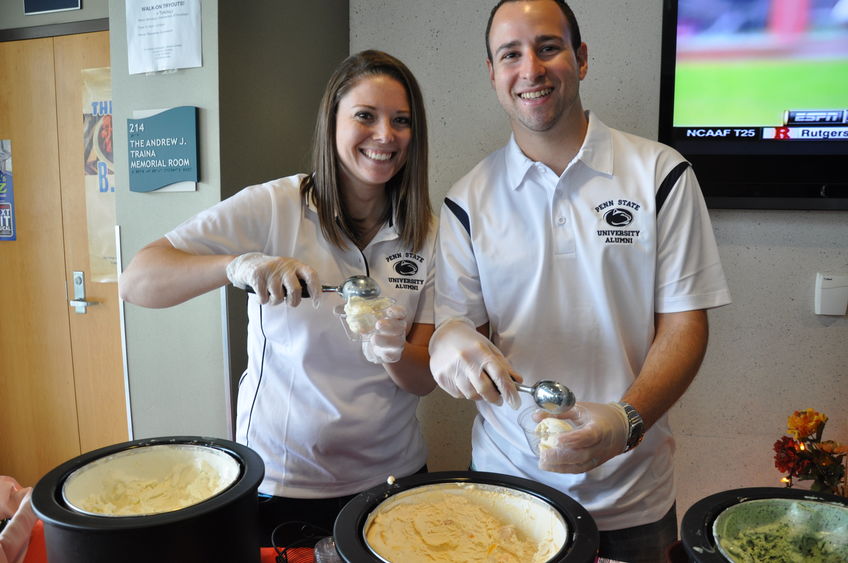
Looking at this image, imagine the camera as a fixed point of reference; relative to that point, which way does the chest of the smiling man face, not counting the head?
toward the camera

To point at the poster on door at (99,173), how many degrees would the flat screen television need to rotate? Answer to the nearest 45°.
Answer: approximately 90° to its right

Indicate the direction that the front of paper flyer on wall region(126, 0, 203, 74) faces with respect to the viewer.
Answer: facing the viewer

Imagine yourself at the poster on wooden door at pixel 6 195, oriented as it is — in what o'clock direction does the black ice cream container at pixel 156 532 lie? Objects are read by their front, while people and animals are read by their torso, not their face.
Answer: The black ice cream container is roughly at 12 o'clock from the poster on wooden door.

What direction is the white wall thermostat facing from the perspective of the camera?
toward the camera

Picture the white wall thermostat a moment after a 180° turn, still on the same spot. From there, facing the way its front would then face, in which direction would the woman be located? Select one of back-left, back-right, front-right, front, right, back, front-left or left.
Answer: back-left

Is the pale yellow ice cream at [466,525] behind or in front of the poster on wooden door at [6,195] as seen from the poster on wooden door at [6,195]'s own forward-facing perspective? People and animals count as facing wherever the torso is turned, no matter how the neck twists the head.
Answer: in front

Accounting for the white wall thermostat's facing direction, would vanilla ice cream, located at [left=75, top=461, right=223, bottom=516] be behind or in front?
in front

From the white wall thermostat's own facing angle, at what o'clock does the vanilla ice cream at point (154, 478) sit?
The vanilla ice cream is roughly at 1 o'clock from the white wall thermostat.

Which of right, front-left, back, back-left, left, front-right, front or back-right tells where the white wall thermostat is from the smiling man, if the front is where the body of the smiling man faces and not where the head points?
back-left

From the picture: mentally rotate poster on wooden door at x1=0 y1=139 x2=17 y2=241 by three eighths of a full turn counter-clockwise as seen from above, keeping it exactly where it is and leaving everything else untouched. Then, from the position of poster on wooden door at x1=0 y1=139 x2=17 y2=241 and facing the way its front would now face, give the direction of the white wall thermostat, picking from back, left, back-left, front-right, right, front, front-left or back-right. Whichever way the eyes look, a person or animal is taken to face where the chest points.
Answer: right
